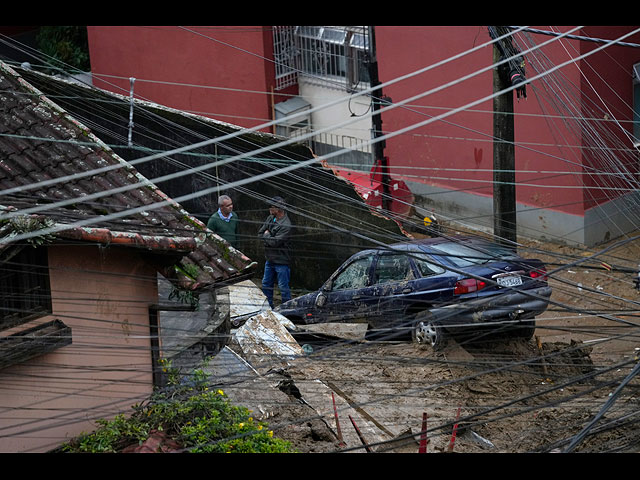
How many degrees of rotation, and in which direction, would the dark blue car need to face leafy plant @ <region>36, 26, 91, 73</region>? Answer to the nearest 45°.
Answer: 0° — it already faces it

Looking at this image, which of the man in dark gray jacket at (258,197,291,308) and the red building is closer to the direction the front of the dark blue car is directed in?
the man in dark gray jacket

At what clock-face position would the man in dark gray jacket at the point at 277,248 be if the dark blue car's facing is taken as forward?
The man in dark gray jacket is roughly at 12 o'clock from the dark blue car.

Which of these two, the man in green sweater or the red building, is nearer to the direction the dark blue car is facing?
the man in green sweater

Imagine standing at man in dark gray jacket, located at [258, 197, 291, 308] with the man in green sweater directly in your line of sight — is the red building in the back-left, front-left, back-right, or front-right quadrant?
back-right

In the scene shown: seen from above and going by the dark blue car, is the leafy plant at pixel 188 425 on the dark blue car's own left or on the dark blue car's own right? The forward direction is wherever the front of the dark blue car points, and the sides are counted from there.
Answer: on the dark blue car's own left

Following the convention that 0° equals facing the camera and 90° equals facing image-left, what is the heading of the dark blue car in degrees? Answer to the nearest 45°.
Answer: approximately 135°

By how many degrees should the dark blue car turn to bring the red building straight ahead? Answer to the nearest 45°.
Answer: approximately 45° to its right

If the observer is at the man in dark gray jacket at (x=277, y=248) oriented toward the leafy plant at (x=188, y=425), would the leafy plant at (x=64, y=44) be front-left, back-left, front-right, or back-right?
back-right
